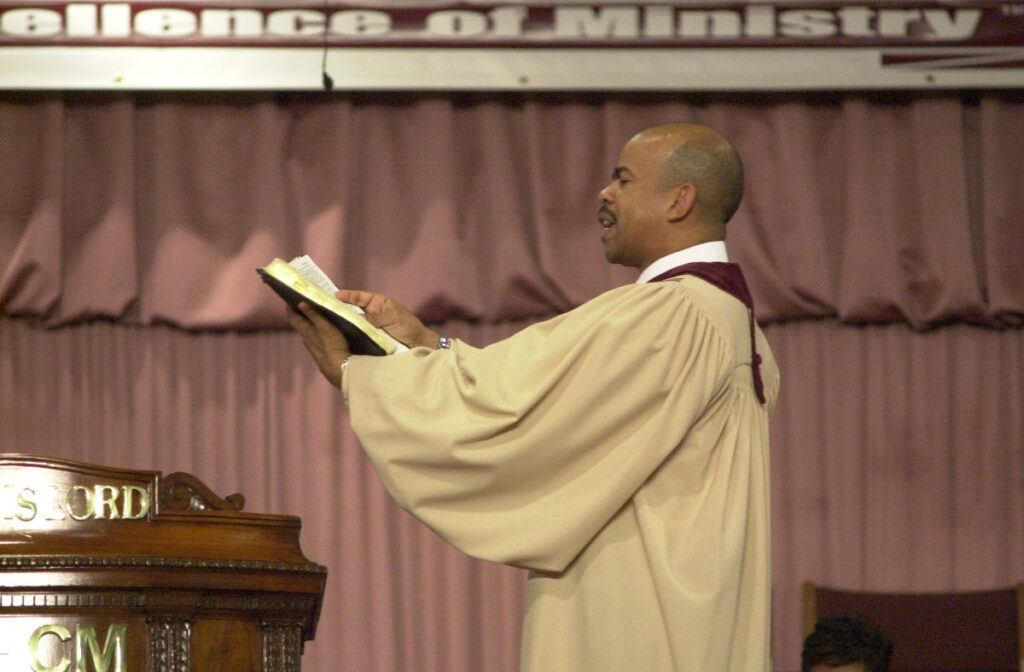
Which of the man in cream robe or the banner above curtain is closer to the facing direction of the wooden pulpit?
the man in cream robe

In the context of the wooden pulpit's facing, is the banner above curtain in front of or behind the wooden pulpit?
behind

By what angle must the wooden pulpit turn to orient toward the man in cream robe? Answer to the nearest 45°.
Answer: approximately 45° to its left

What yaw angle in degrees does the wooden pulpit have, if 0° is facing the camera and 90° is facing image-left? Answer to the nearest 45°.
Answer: approximately 0°

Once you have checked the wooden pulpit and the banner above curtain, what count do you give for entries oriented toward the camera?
2

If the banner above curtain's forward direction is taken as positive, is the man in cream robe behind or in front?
in front

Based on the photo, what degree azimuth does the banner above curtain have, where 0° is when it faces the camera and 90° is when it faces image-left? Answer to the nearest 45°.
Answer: approximately 0°
